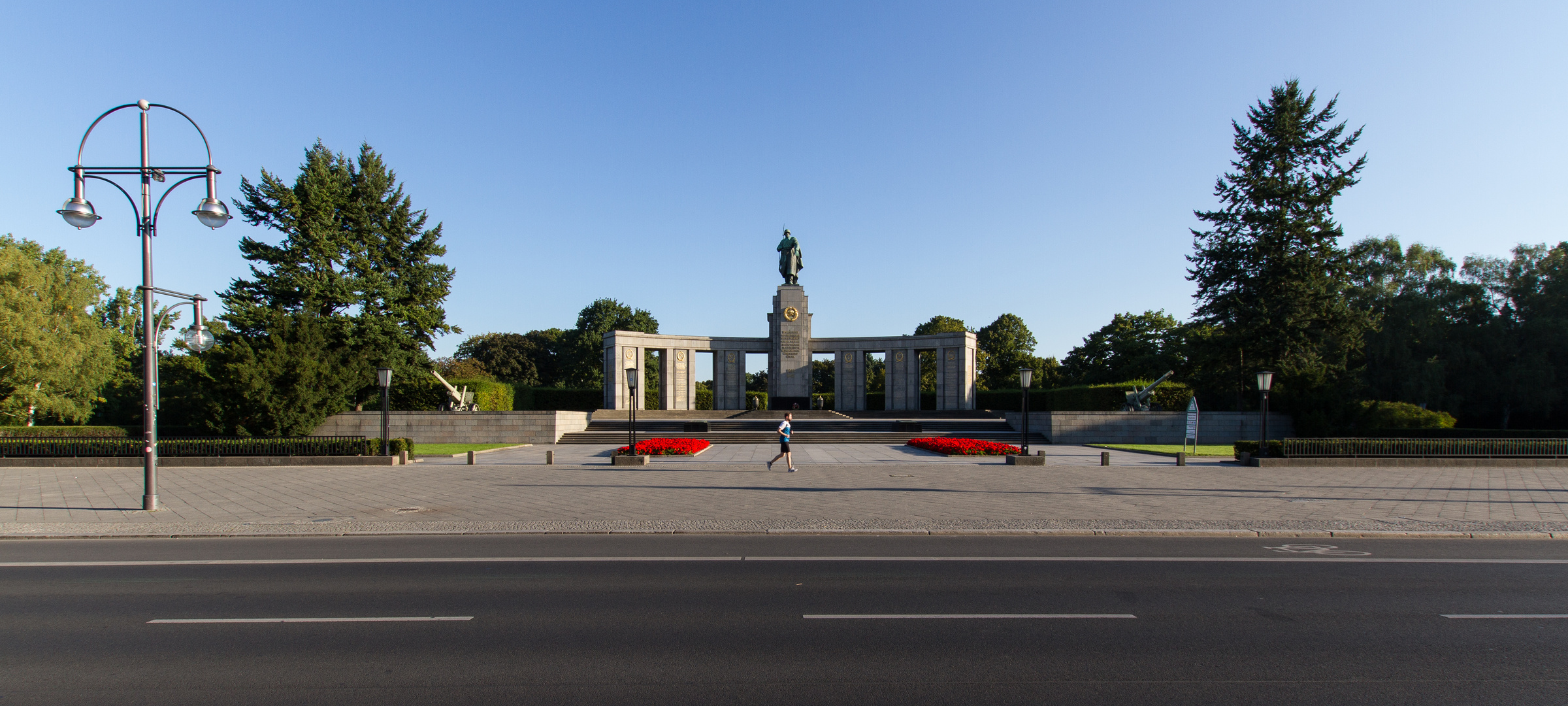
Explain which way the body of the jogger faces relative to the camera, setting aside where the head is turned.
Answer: to the viewer's right

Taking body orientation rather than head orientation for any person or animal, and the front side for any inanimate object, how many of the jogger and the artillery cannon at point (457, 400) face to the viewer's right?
1

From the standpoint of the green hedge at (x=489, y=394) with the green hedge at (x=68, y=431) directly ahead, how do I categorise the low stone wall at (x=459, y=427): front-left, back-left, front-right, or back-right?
front-left

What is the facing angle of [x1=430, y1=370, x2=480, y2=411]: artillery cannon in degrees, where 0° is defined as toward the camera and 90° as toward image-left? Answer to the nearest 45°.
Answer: approximately 45°

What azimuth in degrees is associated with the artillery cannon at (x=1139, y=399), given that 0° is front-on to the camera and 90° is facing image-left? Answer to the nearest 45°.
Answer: approximately 315°

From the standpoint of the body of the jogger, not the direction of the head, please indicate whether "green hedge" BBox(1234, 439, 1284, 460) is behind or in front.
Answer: in front

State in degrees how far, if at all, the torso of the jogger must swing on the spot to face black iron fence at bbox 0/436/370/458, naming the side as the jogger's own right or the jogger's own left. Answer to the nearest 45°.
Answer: approximately 180°

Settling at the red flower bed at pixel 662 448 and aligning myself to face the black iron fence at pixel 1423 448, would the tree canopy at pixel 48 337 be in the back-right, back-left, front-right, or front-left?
back-left
